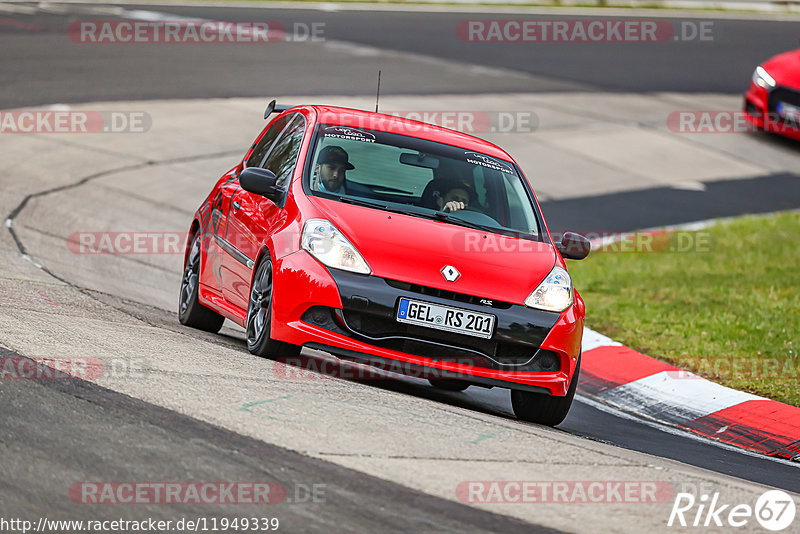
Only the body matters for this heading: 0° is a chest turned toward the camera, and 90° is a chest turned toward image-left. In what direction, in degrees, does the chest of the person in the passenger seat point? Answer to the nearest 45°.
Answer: approximately 315°

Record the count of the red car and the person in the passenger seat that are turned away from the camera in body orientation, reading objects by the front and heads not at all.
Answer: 0
